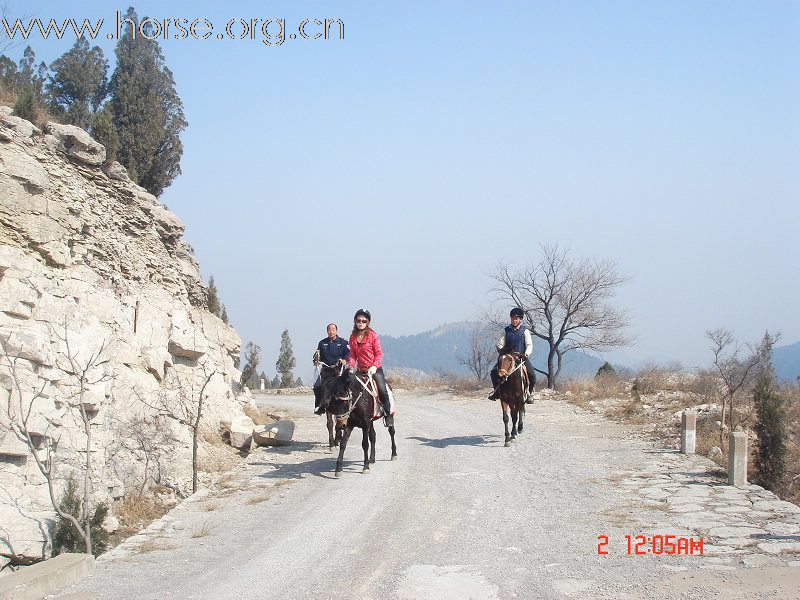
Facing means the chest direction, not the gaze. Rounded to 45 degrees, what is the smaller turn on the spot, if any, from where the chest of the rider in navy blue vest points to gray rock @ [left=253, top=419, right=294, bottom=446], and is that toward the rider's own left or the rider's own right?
approximately 90° to the rider's own right

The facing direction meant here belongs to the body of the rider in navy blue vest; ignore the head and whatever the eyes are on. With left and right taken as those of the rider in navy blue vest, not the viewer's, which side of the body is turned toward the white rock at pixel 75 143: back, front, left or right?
right

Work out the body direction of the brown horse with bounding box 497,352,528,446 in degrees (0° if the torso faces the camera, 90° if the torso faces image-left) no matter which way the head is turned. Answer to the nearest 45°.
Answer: approximately 0°

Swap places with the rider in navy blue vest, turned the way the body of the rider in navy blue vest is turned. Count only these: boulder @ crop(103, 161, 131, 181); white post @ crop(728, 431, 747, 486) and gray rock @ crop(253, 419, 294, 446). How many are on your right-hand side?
2

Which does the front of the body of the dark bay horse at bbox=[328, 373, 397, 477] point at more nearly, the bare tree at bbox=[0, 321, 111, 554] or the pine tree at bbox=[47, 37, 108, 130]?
the bare tree

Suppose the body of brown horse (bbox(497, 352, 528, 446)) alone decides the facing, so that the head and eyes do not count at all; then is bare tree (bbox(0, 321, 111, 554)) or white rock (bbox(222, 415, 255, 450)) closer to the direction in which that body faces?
the bare tree
